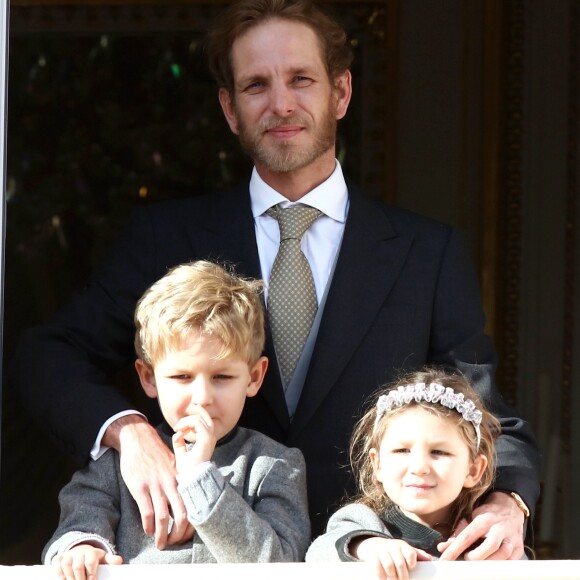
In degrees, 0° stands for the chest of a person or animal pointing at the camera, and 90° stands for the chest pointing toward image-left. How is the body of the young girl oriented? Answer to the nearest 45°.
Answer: approximately 0°

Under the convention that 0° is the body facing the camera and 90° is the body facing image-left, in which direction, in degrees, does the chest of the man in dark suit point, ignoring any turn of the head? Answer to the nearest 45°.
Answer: approximately 0°

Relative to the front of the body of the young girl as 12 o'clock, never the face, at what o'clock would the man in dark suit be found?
The man in dark suit is roughly at 5 o'clock from the young girl.

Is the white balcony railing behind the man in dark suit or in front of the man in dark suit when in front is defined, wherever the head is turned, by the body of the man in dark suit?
in front
